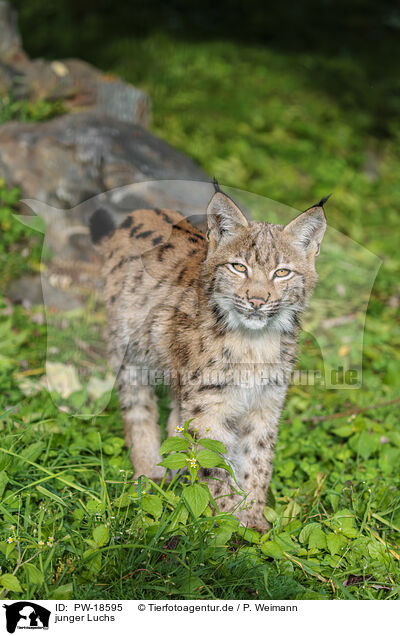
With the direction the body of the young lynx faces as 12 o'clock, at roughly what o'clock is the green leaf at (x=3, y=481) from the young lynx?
The green leaf is roughly at 4 o'clock from the young lynx.

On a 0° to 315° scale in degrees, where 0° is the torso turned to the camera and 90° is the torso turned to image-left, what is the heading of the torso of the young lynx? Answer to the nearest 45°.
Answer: approximately 315°

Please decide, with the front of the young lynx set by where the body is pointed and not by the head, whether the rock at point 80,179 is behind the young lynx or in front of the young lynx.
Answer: behind

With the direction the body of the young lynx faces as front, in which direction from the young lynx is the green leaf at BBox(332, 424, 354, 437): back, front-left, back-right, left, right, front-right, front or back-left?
left

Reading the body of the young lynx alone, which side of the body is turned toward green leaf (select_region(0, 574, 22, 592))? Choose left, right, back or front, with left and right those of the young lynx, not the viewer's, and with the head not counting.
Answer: right
